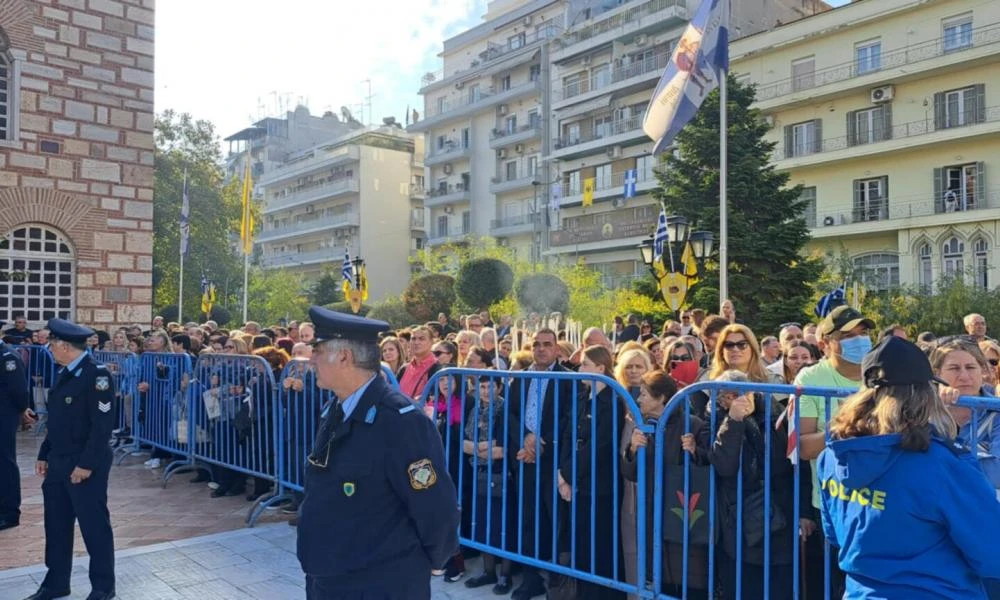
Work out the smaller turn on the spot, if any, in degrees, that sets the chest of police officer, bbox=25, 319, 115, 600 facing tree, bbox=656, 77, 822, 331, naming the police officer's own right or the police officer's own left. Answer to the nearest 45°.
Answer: approximately 180°

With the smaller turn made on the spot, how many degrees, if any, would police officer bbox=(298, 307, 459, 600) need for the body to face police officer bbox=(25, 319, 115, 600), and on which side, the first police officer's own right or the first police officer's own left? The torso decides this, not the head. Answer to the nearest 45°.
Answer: approximately 90° to the first police officer's own right

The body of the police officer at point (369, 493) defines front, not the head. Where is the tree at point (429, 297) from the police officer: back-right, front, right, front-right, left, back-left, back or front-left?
back-right

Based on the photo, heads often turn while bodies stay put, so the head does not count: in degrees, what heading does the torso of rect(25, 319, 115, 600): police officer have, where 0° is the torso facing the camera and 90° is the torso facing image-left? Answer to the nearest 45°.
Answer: approximately 45°

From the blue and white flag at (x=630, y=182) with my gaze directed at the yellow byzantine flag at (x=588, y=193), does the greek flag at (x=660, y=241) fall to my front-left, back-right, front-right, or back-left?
back-left

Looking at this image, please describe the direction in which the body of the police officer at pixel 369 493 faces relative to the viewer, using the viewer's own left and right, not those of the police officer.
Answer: facing the viewer and to the left of the viewer

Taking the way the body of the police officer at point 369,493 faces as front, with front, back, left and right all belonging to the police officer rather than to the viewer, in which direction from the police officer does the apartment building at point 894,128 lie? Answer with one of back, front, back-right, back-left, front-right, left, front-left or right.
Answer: back

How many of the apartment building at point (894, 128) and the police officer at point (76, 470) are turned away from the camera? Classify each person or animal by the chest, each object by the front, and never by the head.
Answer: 0

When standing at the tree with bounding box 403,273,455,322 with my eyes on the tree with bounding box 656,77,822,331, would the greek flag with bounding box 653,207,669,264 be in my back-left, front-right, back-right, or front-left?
front-right

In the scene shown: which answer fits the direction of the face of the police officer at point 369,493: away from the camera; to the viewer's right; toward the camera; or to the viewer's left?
to the viewer's left

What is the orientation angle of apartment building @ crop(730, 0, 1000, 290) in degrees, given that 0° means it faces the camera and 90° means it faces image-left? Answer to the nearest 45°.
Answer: approximately 45°

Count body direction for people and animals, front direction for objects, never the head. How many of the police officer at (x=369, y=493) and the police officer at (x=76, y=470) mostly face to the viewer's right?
0

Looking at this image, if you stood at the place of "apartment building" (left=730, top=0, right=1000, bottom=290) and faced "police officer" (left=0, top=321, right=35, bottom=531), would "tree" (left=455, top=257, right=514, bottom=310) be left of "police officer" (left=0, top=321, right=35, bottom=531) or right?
right

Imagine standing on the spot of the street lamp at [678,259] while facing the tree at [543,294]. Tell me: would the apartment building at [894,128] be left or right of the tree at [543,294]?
right

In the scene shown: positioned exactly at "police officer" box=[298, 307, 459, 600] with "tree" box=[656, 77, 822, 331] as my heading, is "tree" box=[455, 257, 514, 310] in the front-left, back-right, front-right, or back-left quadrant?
front-left
